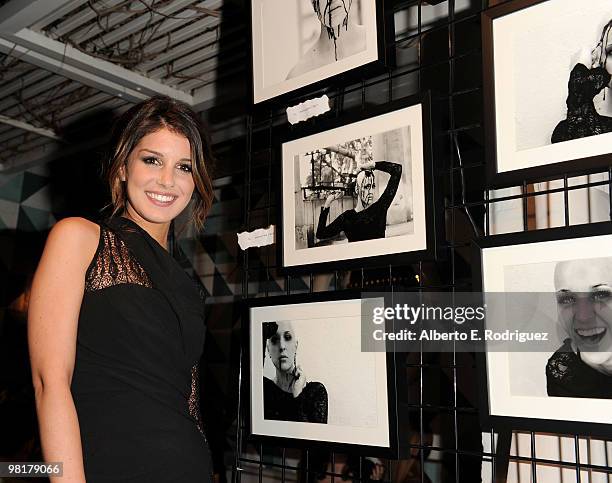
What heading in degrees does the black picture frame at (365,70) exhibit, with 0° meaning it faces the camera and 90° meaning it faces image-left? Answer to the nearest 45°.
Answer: approximately 45°
